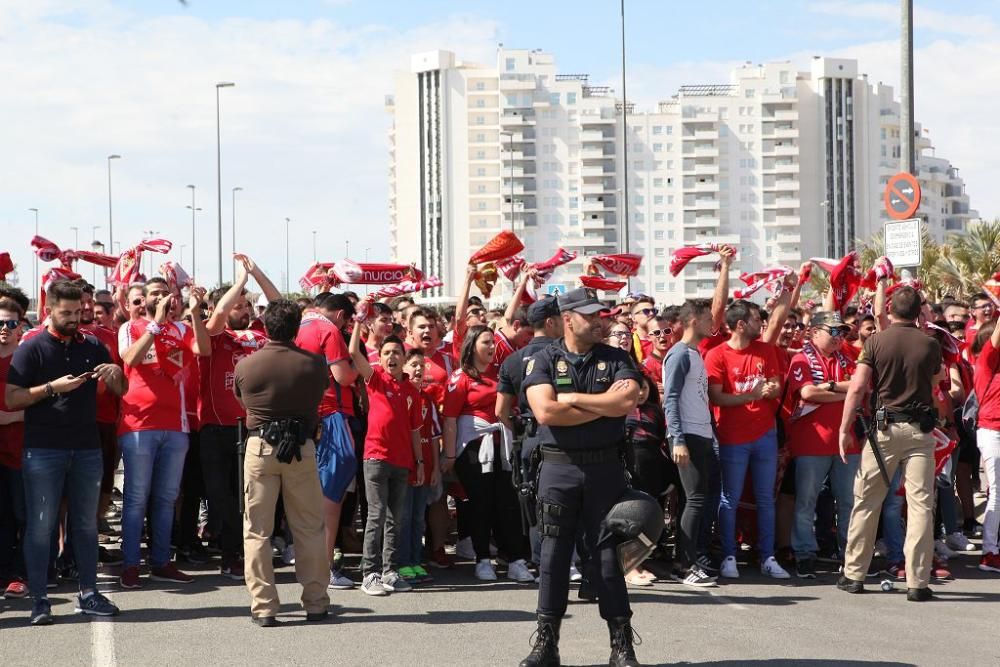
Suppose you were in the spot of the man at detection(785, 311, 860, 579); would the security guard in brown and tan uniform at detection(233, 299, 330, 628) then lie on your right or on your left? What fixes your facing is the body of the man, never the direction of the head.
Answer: on your right

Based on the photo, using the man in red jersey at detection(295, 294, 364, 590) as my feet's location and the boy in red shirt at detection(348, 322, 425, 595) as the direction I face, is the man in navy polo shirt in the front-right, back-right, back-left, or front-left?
back-right

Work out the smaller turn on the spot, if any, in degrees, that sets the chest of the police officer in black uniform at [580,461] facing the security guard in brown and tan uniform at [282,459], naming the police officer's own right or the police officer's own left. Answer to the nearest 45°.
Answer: approximately 135° to the police officer's own right

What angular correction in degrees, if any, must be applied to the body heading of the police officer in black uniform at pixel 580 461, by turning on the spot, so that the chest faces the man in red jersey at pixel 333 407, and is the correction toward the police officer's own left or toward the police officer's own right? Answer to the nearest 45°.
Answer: approximately 135° to the police officer's own right

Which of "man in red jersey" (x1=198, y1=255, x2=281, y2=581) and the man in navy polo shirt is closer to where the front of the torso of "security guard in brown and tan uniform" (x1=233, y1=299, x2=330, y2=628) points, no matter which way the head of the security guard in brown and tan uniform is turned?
the man in red jersey

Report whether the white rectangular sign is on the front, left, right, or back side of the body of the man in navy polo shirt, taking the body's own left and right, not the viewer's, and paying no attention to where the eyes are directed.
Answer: left

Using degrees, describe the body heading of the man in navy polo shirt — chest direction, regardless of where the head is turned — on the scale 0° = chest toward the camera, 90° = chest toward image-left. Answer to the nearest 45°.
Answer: approximately 315°

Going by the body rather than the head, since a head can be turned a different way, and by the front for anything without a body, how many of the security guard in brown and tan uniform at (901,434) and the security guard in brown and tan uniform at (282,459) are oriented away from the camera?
2

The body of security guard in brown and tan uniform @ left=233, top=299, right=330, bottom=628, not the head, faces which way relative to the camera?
away from the camera

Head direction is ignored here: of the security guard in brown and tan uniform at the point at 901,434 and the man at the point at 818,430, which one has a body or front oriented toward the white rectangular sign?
the security guard in brown and tan uniform

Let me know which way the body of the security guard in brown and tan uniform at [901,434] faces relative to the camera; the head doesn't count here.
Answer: away from the camera

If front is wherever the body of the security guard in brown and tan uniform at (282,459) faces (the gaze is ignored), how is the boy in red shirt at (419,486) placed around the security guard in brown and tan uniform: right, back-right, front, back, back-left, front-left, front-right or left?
front-right
